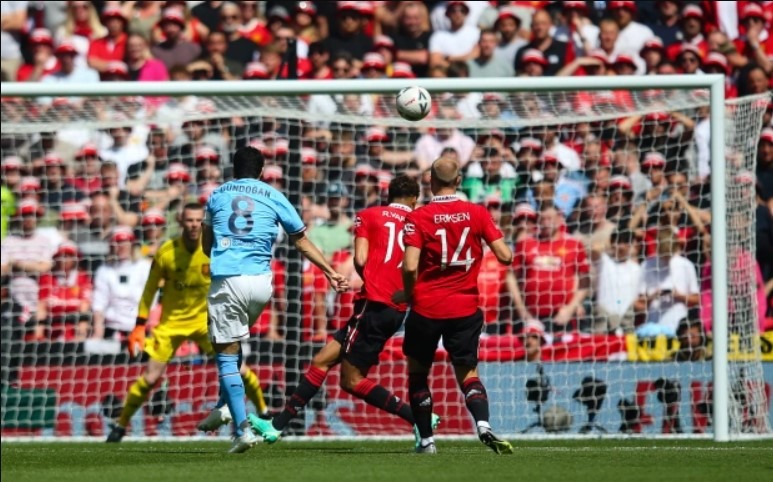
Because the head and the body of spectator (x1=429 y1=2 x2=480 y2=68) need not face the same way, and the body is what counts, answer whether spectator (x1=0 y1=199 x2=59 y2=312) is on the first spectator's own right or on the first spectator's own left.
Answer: on the first spectator's own right

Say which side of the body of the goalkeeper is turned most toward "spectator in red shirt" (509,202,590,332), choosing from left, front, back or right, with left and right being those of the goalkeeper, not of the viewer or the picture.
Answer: back
